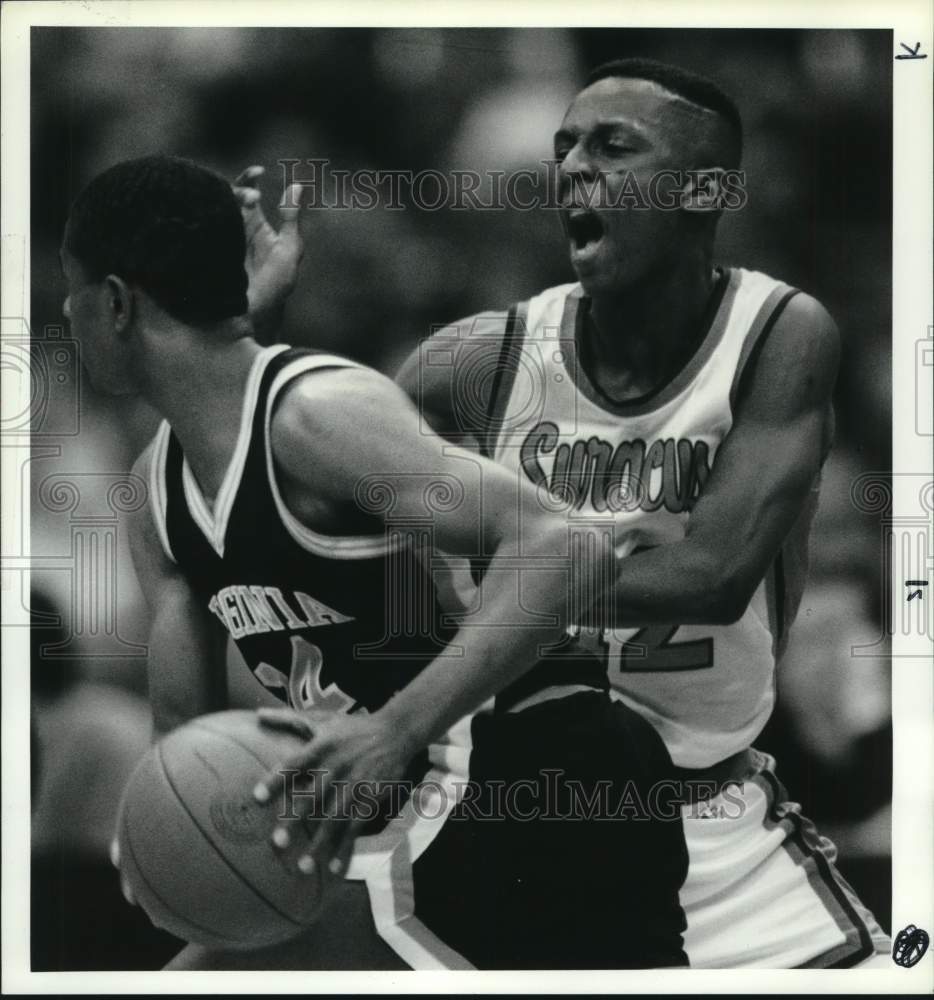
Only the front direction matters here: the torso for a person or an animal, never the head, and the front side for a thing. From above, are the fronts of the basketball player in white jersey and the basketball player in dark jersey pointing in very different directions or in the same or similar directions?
same or similar directions

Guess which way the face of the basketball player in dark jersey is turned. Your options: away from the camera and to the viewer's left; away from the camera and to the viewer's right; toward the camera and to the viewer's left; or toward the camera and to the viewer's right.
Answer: away from the camera and to the viewer's left

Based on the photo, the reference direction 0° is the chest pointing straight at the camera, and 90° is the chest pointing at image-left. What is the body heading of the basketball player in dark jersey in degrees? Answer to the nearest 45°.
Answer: approximately 45°

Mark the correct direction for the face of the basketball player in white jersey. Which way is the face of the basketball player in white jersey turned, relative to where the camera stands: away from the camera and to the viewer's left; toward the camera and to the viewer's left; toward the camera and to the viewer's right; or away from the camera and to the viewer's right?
toward the camera and to the viewer's left

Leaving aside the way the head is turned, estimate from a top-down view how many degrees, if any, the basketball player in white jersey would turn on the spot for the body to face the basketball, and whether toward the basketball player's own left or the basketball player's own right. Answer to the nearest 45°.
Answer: approximately 45° to the basketball player's own right
